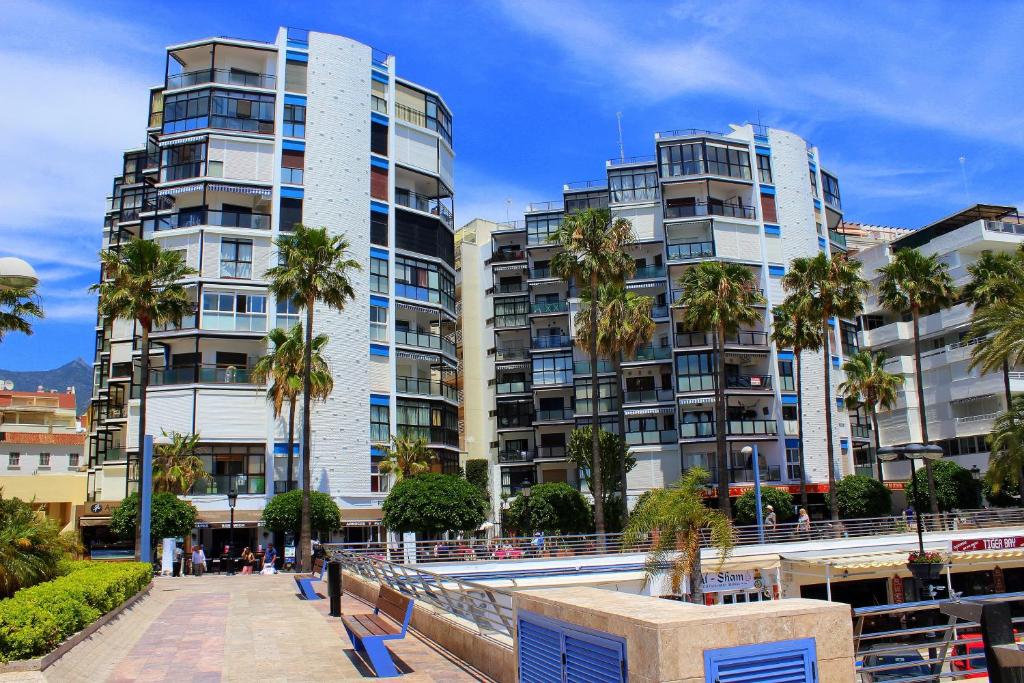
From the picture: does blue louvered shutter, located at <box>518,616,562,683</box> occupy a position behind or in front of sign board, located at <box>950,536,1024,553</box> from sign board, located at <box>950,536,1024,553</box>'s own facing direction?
in front

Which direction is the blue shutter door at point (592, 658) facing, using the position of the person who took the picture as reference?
facing the viewer and to the left of the viewer

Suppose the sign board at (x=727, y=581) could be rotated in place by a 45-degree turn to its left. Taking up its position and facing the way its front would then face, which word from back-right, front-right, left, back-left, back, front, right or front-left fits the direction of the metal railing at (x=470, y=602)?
front-right

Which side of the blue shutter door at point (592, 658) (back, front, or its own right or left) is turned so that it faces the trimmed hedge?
right

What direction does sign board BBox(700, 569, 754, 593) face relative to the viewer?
toward the camera

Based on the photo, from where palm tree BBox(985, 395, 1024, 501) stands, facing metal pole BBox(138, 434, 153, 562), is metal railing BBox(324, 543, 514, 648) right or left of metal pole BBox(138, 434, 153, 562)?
left

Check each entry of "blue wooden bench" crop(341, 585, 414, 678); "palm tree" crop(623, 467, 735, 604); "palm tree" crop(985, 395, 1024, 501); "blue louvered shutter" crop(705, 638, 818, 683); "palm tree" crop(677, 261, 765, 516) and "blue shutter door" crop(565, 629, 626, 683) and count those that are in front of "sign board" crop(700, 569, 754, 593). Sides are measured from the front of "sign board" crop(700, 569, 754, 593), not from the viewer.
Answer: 4

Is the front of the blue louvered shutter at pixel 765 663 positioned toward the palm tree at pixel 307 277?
no

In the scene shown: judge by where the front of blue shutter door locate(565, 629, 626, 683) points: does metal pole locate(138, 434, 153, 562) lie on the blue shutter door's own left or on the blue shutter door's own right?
on the blue shutter door's own right

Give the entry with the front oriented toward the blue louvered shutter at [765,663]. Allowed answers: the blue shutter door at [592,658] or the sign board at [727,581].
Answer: the sign board

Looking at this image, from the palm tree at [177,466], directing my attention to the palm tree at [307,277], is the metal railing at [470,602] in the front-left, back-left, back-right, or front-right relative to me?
front-right

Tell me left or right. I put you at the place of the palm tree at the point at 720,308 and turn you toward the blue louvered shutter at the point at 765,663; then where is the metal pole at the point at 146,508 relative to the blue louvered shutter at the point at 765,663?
right

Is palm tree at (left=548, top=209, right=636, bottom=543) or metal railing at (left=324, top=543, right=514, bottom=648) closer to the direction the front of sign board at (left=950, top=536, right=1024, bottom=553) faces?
the metal railing

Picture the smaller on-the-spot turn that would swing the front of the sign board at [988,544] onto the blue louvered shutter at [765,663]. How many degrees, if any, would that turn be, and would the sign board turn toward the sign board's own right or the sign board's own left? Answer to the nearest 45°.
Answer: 0° — it already faces it

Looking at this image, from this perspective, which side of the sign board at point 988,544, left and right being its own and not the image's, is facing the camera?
front

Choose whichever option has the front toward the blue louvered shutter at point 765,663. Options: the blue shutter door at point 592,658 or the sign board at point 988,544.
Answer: the sign board

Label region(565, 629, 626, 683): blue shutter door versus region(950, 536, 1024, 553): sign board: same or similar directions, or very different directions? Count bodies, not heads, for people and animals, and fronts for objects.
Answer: same or similar directions

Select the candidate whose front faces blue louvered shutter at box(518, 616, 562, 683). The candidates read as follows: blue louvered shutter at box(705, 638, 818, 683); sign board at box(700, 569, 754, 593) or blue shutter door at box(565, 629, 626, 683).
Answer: the sign board
